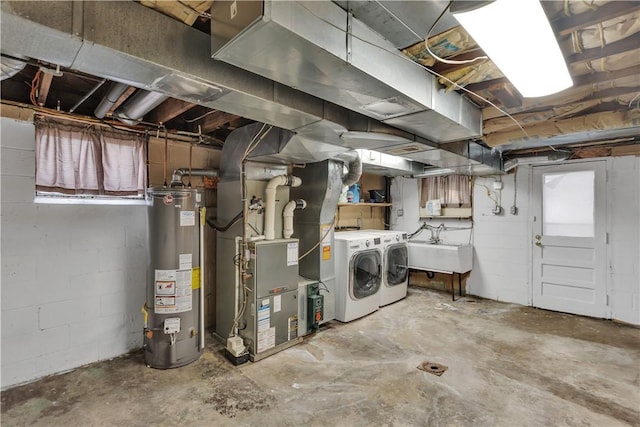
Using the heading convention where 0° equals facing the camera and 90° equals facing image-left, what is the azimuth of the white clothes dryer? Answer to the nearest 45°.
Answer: approximately 315°

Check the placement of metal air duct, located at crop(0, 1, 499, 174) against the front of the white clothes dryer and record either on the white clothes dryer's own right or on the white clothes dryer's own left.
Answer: on the white clothes dryer's own right

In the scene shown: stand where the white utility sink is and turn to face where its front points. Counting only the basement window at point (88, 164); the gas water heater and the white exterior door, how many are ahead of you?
2

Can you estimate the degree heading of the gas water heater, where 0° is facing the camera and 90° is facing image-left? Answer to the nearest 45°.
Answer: approximately 0°
